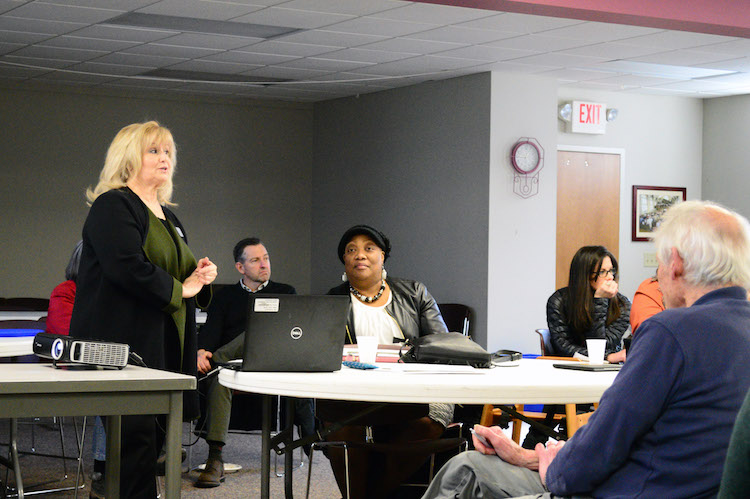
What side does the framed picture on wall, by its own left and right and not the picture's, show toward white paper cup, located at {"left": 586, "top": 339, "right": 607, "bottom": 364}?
front

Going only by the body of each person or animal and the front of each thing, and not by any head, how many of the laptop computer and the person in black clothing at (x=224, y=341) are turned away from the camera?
1

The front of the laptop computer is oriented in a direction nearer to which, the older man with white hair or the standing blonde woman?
the standing blonde woman

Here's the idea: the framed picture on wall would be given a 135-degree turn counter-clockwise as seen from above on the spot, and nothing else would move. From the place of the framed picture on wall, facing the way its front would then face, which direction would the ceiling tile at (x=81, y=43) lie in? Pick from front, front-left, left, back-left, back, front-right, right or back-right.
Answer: back

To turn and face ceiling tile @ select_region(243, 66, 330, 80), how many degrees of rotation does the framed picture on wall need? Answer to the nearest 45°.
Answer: approximately 45° to its right

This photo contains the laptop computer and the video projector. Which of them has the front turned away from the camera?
the laptop computer

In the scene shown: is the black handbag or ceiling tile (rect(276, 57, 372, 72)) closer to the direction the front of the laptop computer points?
the ceiling tile

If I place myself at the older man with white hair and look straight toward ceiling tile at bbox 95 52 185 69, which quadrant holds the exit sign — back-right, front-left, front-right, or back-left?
front-right

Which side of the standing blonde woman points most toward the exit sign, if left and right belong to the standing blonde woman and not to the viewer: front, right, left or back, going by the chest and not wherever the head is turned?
left

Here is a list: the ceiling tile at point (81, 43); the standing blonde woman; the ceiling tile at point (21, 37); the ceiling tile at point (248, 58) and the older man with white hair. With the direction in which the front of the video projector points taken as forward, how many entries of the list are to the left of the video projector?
1

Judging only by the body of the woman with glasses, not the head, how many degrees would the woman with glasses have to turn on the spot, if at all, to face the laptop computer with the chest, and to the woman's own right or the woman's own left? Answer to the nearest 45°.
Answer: approximately 45° to the woman's own right

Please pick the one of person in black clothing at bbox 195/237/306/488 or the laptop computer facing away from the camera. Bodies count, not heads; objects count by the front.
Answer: the laptop computer

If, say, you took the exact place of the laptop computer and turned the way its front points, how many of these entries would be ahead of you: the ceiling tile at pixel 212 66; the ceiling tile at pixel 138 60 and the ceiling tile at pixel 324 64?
3

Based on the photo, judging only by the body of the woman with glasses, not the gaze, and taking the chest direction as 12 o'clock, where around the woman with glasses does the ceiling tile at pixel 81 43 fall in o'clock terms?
The ceiling tile is roughly at 5 o'clock from the woman with glasses.

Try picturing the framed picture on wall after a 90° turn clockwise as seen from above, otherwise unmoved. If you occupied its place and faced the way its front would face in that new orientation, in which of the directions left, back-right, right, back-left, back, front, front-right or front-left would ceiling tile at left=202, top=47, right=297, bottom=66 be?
front-left

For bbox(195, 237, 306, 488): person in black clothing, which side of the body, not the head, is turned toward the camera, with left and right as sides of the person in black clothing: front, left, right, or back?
front

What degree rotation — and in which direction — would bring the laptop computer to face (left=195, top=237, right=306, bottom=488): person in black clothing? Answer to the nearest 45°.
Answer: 0° — it already faces them

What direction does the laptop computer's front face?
away from the camera

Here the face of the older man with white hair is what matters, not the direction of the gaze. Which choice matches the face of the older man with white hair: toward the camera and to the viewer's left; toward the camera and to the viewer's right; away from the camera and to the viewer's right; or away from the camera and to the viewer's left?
away from the camera and to the viewer's left

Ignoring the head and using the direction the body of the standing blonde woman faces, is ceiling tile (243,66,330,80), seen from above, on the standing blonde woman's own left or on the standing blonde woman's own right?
on the standing blonde woman's own left
